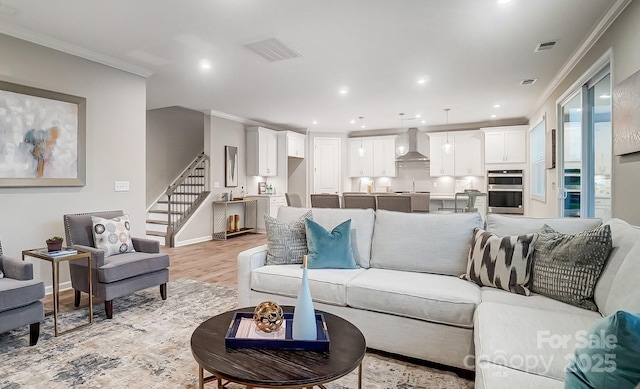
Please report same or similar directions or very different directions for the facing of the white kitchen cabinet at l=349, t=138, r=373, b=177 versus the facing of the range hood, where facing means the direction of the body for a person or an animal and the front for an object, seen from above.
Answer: same or similar directions

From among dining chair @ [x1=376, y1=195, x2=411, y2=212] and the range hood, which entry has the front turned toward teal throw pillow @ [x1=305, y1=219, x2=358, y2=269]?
the range hood

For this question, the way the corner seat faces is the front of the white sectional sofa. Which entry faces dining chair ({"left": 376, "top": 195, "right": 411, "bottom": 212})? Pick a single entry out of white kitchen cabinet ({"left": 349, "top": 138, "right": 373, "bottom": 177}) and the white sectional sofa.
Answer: the white kitchen cabinet

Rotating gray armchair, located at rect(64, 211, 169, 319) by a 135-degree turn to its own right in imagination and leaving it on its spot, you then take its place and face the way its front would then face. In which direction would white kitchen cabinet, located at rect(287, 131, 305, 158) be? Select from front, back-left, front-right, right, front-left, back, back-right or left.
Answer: back-right

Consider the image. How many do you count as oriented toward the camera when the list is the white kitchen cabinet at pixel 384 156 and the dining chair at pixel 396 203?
1

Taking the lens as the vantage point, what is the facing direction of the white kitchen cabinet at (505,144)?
facing the viewer

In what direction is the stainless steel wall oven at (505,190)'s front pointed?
toward the camera

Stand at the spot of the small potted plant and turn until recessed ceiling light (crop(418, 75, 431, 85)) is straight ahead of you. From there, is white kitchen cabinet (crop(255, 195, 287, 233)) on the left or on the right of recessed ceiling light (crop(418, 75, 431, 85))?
left

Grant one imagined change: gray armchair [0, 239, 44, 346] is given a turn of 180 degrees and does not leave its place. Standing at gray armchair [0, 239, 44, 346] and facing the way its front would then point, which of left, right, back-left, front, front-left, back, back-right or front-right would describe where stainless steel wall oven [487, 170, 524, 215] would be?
back-right

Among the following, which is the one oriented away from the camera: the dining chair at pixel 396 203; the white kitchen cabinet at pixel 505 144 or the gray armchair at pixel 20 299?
the dining chair

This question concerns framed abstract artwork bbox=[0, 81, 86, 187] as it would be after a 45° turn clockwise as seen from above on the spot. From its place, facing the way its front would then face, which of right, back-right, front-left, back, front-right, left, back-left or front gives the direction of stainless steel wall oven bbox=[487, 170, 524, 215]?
left

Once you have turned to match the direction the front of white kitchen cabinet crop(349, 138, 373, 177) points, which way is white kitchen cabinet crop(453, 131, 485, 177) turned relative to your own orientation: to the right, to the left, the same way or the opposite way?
the same way

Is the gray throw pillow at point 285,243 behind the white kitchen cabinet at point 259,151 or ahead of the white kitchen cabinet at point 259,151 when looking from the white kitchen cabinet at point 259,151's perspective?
ahead

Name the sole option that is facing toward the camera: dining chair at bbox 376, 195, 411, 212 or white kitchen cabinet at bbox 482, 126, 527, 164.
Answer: the white kitchen cabinet

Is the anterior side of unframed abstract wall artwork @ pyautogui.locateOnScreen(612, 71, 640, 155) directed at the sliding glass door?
no

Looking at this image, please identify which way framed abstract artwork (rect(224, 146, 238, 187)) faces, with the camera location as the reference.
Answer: facing the viewer and to the right of the viewer

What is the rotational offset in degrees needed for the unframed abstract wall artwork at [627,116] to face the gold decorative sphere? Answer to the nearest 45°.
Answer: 0° — it already faces it

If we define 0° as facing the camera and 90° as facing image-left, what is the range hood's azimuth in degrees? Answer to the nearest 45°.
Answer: approximately 0°
